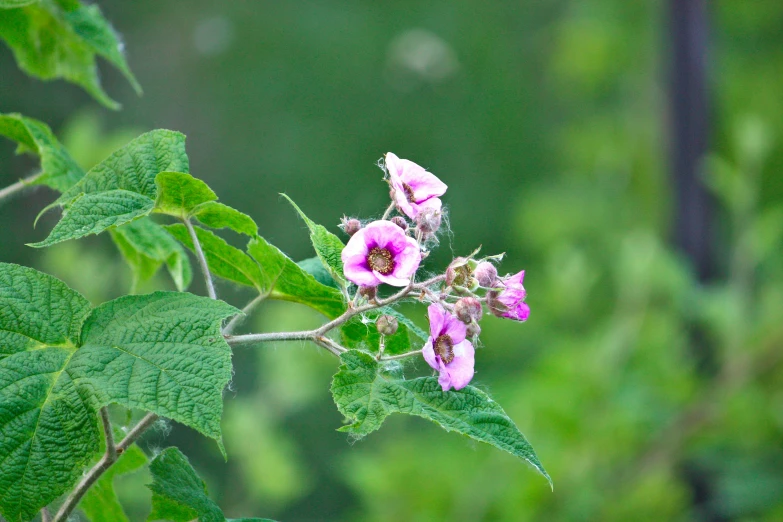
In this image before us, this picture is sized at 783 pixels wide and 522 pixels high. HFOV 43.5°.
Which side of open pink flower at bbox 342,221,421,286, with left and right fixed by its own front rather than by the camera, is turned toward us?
front
